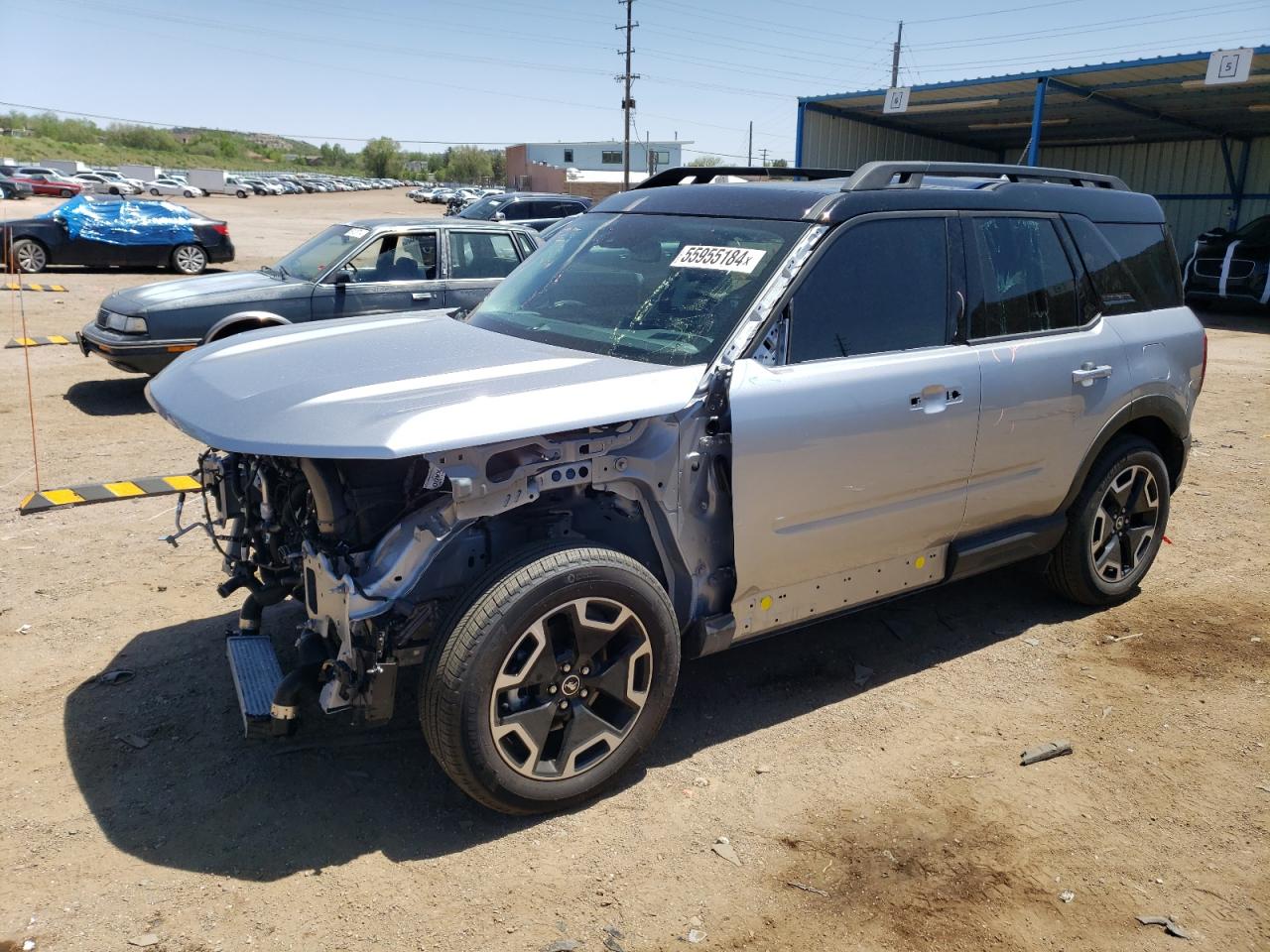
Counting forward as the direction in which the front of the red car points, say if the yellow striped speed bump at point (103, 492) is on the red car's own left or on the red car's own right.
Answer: on the red car's own right

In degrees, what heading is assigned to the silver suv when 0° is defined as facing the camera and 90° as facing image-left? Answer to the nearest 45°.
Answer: approximately 45°

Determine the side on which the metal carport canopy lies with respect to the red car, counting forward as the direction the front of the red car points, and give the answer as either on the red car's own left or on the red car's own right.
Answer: on the red car's own right

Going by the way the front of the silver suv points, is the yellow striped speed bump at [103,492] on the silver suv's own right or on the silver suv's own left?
on the silver suv's own right

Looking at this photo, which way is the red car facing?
to the viewer's right

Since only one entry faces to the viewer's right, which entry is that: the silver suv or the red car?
the red car

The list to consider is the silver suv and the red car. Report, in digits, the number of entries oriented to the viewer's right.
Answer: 1

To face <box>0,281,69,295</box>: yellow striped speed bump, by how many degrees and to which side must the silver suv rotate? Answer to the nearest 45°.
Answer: approximately 90° to its right

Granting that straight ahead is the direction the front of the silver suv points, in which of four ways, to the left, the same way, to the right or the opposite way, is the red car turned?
the opposite way
